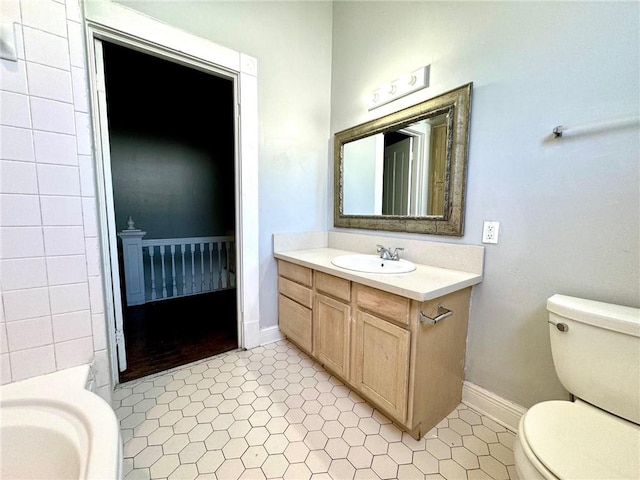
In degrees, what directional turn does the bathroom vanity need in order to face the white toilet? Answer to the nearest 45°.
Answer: approximately 90° to its left

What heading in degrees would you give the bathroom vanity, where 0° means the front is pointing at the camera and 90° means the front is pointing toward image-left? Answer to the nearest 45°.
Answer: approximately 45°
